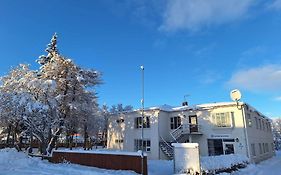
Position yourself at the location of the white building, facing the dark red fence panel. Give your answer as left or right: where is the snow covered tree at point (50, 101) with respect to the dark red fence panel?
right

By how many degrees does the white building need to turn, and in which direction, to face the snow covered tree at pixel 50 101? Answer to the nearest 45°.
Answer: approximately 45° to its right

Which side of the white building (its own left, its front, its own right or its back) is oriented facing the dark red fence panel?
front

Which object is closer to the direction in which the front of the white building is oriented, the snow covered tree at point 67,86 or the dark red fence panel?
the dark red fence panel

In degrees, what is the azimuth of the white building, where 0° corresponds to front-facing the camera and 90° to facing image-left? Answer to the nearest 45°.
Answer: approximately 45°
